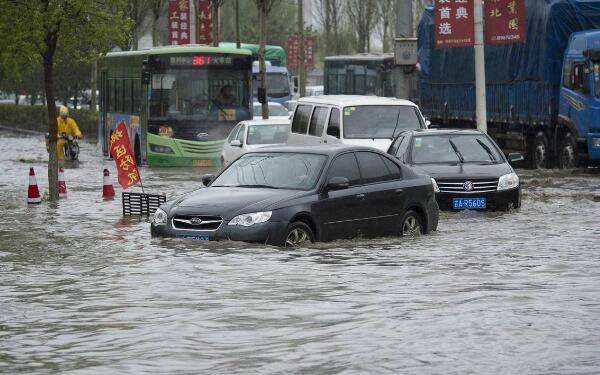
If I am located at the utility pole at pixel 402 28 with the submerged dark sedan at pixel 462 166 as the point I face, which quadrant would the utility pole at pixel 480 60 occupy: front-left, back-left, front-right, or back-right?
front-left

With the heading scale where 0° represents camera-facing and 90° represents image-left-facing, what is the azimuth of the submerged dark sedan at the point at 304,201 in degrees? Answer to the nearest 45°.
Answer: approximately 45°

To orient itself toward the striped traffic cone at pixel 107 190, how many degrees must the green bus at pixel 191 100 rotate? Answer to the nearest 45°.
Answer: approximately 45° to its right

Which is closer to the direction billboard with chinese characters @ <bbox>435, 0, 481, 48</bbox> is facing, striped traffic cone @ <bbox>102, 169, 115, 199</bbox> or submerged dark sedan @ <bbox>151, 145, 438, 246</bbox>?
the submerged dark sedan

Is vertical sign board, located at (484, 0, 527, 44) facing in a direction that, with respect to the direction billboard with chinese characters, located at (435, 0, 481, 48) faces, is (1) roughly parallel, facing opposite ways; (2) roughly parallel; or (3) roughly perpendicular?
roughly parallel

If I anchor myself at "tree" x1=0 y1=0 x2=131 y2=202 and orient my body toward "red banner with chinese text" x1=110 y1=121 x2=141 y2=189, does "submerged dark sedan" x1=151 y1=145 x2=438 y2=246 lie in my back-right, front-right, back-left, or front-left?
front-right

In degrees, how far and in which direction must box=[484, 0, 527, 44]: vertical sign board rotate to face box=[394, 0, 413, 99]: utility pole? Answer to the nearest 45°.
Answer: approximately 90° to its right

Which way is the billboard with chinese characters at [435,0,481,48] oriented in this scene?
toward the camera

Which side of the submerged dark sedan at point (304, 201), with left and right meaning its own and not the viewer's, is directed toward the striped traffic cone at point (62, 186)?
right

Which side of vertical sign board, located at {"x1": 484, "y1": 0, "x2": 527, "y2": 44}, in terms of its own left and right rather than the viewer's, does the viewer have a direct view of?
front

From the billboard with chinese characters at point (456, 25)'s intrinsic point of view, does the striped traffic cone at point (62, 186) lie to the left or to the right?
on its right

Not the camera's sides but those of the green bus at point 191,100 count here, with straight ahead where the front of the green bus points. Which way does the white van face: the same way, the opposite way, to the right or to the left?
the same way
